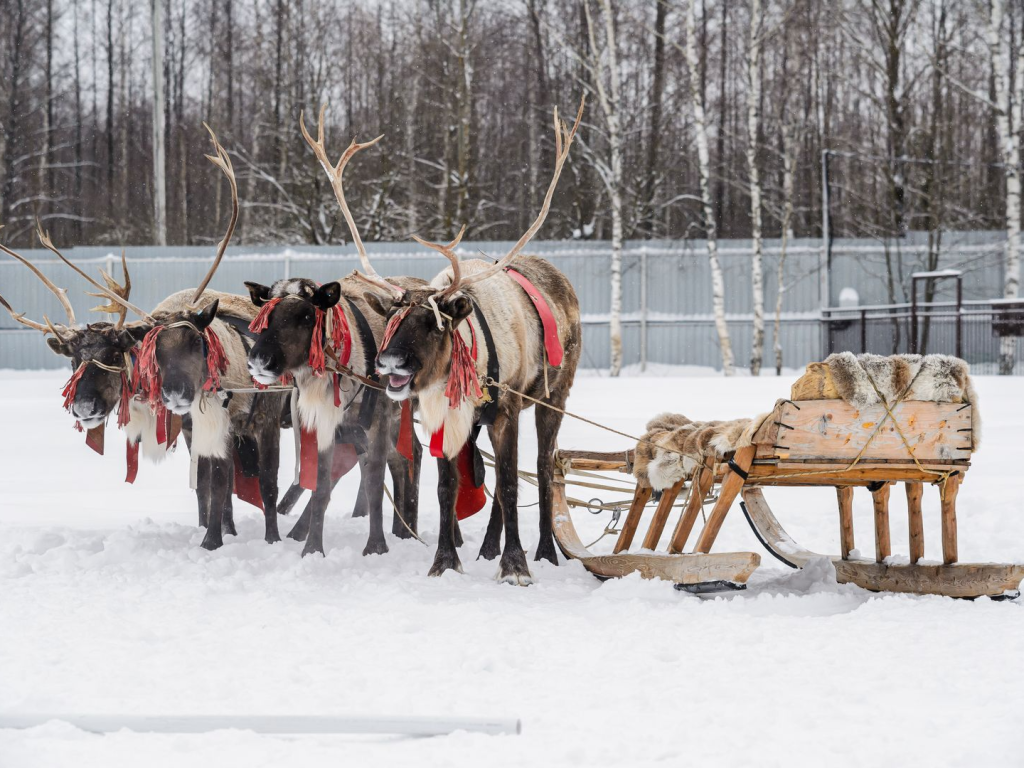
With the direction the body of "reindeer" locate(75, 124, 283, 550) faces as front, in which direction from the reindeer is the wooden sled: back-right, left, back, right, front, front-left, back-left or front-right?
left

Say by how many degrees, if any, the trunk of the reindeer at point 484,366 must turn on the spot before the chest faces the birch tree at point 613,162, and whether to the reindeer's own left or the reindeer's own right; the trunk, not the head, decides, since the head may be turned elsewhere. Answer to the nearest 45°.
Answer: approximately 135° to the reindeer's own right

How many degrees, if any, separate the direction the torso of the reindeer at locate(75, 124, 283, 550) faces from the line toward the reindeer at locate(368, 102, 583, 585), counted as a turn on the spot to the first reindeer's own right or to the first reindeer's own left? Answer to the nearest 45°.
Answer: approximately 90° to the first reindeer's own left

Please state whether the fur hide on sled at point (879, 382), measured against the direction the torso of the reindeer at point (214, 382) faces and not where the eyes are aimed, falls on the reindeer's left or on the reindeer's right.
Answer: on the reindeer's left

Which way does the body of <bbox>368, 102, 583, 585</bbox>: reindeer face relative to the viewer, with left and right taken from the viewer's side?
facing the viewer and to the left of the viewer

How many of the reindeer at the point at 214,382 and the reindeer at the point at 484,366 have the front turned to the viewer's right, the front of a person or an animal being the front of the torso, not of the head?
0

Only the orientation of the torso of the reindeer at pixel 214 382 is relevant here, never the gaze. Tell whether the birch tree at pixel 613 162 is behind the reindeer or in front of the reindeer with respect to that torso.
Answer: behind

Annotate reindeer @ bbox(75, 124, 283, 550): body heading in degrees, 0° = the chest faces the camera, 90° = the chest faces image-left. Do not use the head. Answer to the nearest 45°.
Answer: approximately 45°
